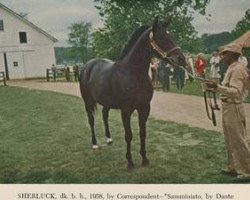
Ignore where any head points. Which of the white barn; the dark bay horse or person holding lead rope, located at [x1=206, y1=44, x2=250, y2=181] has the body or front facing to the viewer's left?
the person holding lead rope

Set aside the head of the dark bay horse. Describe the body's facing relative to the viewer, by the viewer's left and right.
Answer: facing the viewer and to the right of the viewer

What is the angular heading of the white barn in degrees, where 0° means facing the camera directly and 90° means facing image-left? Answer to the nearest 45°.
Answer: approximately 0°

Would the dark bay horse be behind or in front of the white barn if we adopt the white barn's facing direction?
in front

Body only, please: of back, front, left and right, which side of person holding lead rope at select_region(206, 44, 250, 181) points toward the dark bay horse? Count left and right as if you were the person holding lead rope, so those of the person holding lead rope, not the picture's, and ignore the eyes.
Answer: front

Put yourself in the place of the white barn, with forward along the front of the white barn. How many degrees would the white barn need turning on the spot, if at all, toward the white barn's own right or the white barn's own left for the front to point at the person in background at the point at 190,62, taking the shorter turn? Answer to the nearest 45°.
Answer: approximately 45° to the white barn's own left

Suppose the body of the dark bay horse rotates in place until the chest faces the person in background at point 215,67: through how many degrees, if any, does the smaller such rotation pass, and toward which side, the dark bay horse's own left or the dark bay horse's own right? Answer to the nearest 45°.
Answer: approximately 45° to the dark bay horse's own left

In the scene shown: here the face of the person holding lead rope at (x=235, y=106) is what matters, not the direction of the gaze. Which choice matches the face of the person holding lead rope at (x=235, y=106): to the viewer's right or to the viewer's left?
to the viewer's left

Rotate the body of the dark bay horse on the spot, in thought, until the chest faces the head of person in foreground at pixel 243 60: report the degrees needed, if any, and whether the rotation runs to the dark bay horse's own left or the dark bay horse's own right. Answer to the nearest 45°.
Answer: approximately 45° to the dark bay horse's own left

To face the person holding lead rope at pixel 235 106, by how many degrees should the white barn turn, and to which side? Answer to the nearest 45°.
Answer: approximately 45° to its left

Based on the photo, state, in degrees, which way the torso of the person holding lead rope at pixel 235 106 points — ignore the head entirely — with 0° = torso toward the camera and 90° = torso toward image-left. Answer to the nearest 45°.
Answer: approximately 90°
